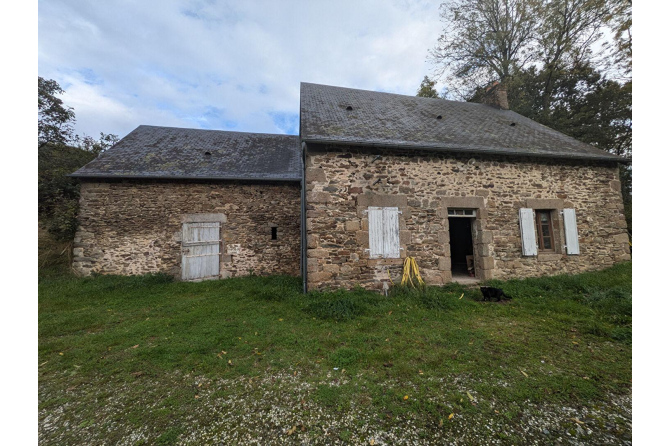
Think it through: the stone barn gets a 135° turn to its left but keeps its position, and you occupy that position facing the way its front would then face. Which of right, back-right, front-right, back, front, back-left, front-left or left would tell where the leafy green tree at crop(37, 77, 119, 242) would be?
left

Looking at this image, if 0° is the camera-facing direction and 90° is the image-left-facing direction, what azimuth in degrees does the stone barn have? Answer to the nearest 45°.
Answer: approximately 0°

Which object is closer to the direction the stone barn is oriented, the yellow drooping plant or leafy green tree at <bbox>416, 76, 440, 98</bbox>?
the yellow drooping plant

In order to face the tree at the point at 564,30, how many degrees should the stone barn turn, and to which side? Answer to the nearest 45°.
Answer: approximately 90° to its left

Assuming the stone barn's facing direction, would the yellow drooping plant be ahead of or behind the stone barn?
ahead

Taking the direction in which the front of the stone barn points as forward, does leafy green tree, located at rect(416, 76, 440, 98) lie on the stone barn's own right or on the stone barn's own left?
on the stone barn's own left

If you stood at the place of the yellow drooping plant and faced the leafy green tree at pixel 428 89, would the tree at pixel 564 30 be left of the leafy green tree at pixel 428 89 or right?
right

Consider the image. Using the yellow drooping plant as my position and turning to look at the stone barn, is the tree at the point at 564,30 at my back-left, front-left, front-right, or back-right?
back-right
